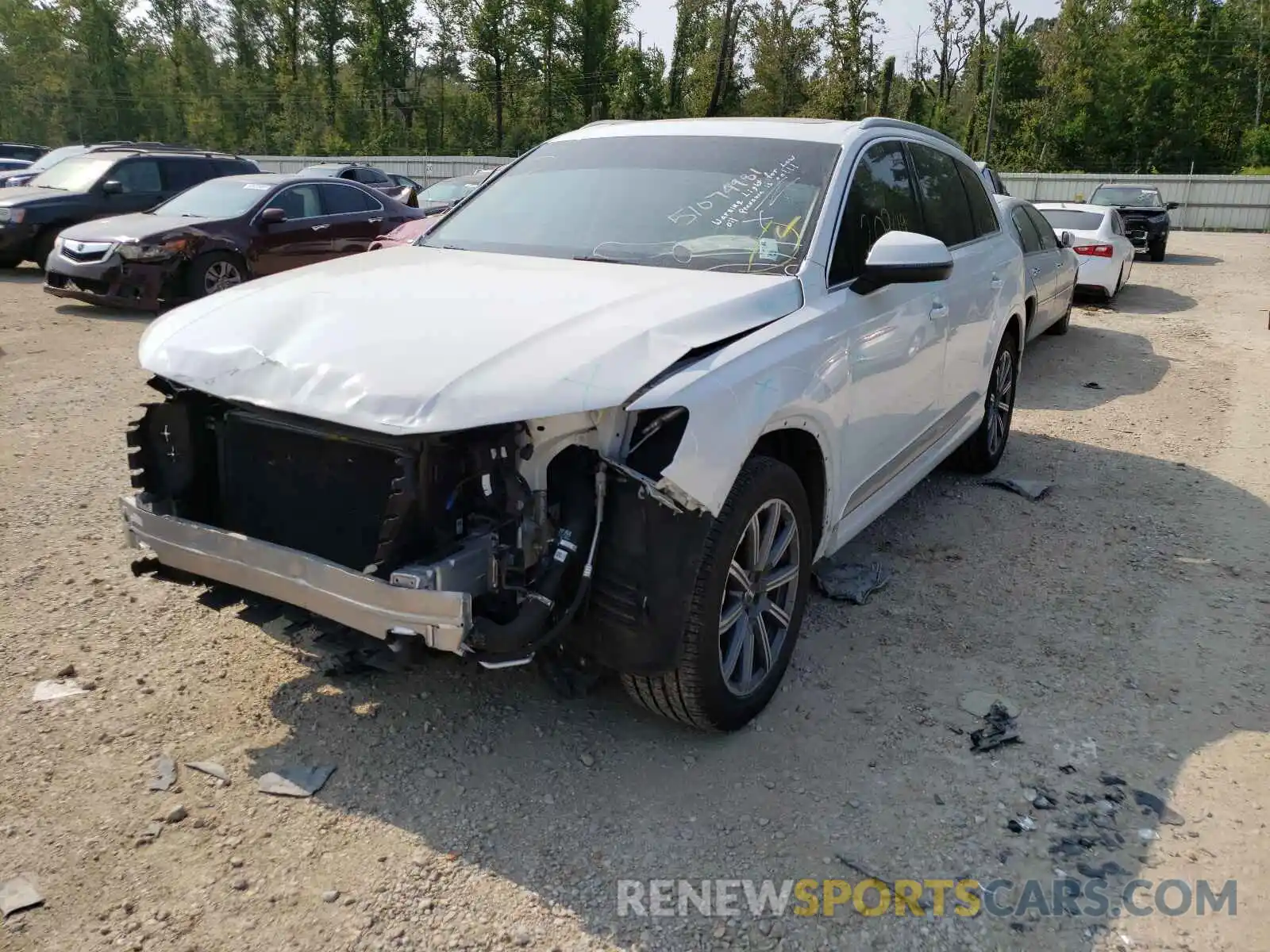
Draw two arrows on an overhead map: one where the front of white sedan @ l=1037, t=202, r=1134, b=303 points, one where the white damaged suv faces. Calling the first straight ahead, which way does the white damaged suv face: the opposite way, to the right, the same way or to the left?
the opposite way

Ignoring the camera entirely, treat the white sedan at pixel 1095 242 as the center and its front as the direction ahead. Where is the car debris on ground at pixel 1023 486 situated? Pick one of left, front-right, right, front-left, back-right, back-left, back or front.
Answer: back

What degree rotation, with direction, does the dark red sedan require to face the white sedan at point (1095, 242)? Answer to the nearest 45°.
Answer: approximately 135° to its left

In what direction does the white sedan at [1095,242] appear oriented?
away from the camera

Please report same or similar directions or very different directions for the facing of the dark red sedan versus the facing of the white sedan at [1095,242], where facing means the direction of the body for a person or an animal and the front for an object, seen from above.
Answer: very different directions

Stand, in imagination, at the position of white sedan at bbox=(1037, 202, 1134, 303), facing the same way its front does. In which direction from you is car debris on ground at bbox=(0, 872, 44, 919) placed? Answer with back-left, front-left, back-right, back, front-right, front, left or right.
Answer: back

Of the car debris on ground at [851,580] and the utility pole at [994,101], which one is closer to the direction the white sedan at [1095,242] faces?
the utility pole

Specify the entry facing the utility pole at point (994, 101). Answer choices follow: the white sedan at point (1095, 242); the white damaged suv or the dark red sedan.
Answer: the white sedan

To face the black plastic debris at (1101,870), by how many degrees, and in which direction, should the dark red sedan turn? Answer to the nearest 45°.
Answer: approximately 45° to its left

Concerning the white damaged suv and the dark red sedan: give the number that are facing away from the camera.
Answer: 0

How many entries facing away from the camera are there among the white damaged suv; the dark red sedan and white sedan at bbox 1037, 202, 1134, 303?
1

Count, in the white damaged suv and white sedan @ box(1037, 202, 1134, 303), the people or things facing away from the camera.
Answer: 1

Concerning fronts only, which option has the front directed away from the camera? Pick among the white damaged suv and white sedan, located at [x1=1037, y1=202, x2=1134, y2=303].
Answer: the white sedan

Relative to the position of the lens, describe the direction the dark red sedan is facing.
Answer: facing the viewer and to the left of the viewer

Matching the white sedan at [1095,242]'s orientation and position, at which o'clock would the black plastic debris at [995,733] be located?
The black plastic debris is roughly at 6 o'clock from the white sedan.

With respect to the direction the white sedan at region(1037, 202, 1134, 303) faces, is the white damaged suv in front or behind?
behind

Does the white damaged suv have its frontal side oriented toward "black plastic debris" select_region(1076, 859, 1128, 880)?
no

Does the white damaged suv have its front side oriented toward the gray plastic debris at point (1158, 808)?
no
